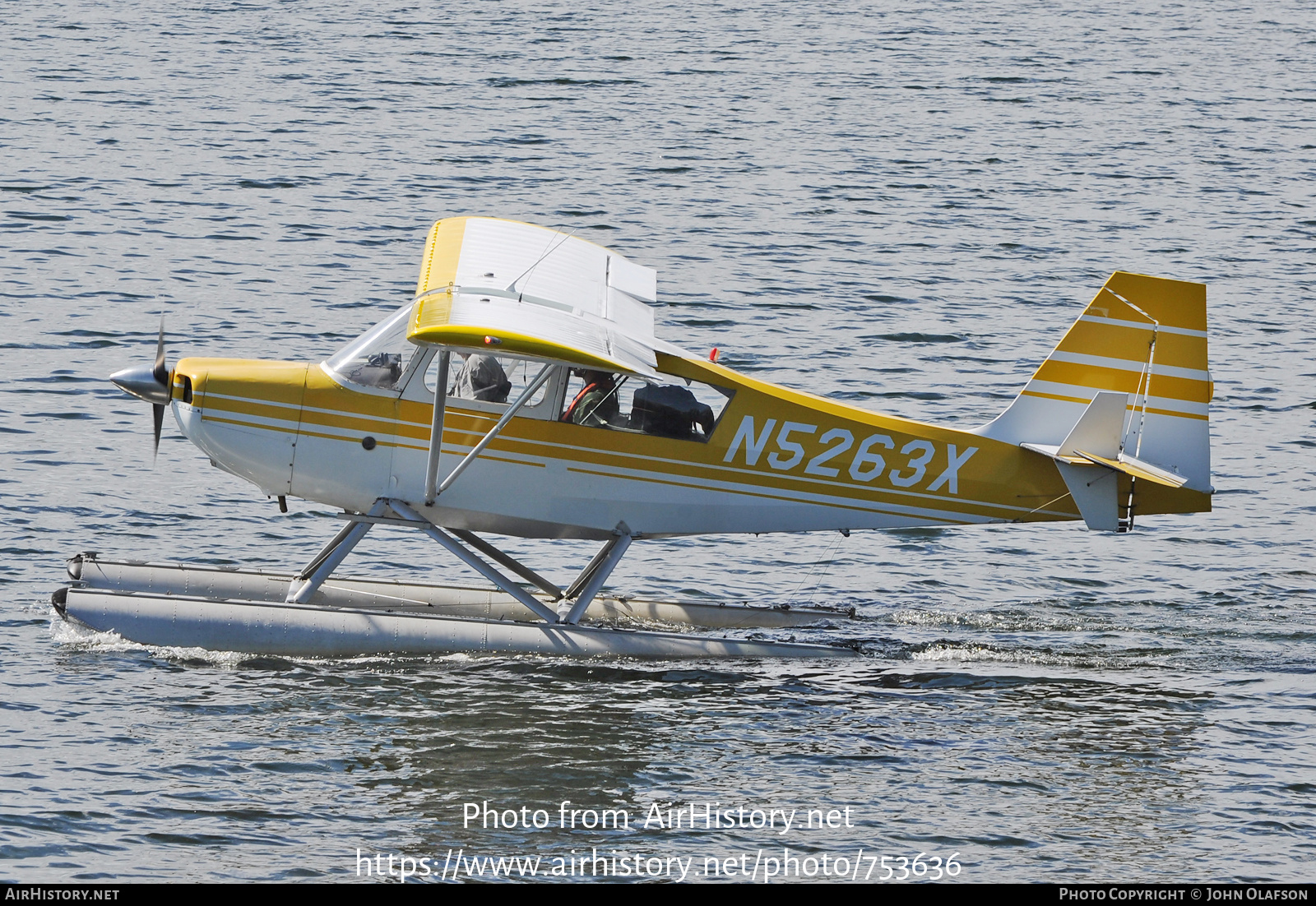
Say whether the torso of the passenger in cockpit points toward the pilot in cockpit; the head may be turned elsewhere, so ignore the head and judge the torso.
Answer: yes

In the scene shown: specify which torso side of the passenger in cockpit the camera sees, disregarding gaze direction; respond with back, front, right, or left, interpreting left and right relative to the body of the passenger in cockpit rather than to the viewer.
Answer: left

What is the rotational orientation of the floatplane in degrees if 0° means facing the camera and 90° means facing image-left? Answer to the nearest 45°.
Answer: approximately 90°
